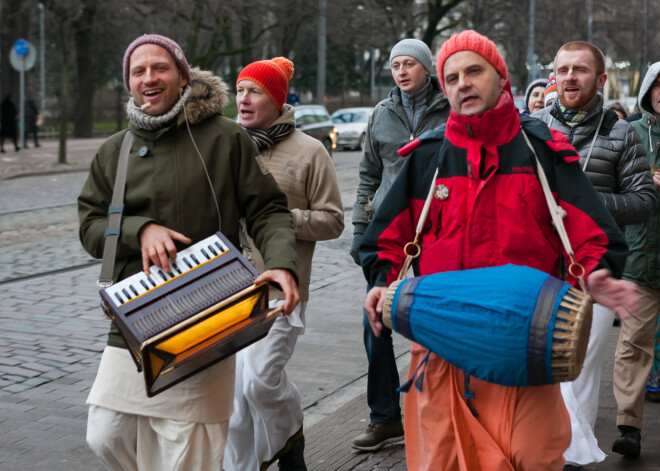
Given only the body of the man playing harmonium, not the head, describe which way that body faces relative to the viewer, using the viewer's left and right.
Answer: facing the viewer and to the left of the viewer

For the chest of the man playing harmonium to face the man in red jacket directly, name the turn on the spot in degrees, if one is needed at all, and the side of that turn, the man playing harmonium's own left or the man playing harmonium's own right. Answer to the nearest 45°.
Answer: approximately 90° to the man playing harmonium's own left

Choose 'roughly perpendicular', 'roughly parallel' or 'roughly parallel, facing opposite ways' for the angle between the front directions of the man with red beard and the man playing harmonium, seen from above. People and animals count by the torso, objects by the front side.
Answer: roughly parallel

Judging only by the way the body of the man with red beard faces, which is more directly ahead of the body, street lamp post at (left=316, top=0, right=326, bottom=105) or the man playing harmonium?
the man playing harmonium

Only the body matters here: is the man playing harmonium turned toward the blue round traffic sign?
no

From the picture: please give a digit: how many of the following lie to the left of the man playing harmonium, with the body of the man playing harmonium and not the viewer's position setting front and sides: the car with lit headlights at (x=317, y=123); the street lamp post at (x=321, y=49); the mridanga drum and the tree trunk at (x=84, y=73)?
1

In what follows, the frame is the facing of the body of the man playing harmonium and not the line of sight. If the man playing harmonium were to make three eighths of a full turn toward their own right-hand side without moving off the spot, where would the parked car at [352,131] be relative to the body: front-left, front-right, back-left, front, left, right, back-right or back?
front

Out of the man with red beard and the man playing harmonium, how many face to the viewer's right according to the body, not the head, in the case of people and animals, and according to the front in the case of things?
0

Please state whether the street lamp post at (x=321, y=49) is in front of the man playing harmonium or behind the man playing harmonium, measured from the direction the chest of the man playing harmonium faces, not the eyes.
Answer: behind

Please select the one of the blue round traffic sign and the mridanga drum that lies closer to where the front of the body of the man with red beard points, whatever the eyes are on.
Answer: the mridanga drum

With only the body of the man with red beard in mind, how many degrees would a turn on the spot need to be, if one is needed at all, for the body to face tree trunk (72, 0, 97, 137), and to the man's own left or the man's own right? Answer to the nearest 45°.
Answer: approximately 90° to the man's own right

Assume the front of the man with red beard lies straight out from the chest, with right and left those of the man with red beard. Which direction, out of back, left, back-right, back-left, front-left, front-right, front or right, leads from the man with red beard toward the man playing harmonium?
front

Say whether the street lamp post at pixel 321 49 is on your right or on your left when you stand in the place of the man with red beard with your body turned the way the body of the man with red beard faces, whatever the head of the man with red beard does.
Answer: on your right

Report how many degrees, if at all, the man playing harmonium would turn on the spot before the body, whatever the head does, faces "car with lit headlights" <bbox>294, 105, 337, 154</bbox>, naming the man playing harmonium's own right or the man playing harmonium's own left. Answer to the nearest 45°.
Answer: approximately 135° to the man playing harmonium's own right

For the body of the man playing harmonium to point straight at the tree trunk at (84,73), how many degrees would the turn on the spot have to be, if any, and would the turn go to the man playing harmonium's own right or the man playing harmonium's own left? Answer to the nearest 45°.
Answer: approximately 135° to the man playing harmonium's own right

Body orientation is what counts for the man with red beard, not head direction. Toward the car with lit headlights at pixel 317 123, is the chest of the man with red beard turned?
no
